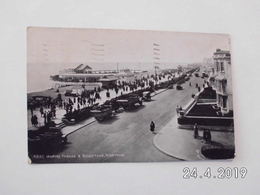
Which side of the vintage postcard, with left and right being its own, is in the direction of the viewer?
front
